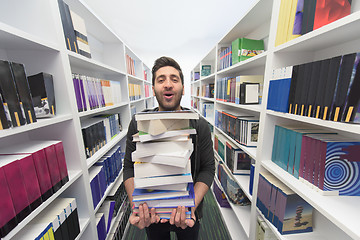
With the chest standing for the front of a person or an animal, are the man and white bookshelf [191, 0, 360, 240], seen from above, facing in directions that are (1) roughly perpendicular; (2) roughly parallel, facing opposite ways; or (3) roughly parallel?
roughly perpendicular

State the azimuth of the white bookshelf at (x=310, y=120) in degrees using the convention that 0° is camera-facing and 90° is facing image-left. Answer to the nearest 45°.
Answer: approximately 45°

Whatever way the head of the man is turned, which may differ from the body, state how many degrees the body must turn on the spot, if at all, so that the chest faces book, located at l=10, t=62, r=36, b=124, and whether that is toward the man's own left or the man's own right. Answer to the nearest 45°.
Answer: approximately 90° to the man's own right

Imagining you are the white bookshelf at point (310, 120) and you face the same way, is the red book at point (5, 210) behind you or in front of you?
in front

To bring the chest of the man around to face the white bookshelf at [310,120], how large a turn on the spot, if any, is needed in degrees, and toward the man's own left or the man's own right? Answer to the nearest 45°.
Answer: approximately 90° to the man's own left
